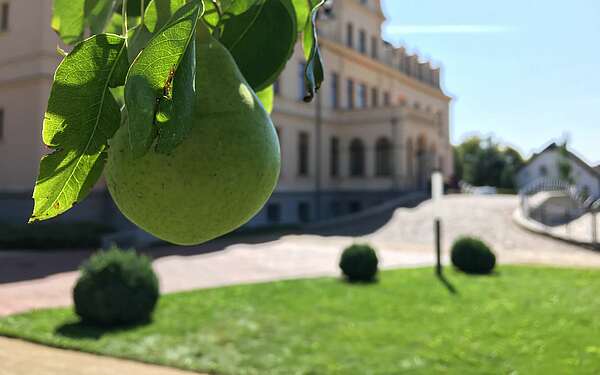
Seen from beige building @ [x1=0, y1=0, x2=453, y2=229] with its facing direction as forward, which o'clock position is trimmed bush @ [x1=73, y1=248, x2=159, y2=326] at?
The trimmed bush is roughly at 2 o'clock from the beige building.

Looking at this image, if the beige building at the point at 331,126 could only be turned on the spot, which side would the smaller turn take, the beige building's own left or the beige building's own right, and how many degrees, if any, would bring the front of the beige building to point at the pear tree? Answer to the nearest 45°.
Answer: approximately 45° to the beige building's own right

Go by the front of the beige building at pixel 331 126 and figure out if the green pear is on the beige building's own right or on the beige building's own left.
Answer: on the beige building's own right

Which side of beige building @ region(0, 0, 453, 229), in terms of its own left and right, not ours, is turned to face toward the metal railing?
front

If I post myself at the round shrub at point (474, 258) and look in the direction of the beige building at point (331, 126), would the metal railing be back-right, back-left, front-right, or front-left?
front-right

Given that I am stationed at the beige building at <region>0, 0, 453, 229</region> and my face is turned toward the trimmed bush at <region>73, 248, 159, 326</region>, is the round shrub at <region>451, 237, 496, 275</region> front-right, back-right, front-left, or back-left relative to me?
front-left

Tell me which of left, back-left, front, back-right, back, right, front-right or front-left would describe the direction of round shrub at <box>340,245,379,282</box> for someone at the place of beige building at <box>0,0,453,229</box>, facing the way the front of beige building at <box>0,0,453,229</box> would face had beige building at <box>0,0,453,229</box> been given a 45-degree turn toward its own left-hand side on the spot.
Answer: right

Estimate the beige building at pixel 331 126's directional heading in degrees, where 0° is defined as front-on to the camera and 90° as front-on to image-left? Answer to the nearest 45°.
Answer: approximately 315°
